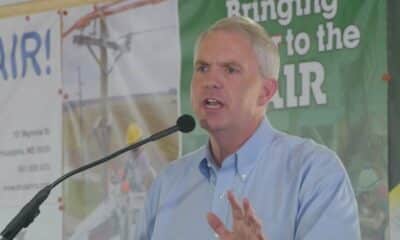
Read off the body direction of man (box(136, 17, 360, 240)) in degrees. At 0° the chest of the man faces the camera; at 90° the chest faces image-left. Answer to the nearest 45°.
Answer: approximately 45°

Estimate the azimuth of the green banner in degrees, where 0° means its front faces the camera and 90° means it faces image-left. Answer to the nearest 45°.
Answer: approximately 0°

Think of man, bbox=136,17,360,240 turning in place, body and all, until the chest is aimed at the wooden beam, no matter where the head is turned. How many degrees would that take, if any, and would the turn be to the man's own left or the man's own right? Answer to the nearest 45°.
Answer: approximately 90° to the man's own right

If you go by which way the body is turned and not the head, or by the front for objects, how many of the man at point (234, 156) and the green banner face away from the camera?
0

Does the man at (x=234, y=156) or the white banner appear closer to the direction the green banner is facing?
the man

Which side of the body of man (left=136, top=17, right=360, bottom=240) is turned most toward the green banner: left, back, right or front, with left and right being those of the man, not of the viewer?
back
